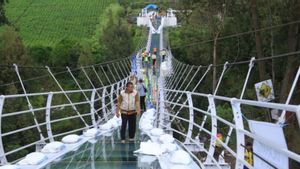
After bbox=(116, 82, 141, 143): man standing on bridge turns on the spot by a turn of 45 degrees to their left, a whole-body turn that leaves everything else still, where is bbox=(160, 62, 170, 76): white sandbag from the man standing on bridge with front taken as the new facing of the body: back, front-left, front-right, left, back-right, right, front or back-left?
back-left

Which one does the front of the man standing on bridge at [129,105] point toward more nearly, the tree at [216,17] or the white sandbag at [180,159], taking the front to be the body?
the white sandbag

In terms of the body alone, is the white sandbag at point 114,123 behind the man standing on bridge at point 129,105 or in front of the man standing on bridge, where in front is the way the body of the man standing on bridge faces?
behind

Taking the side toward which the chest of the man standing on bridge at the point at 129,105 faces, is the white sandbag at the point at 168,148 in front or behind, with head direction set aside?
in front

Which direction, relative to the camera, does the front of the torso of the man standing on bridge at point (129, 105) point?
toward the camera

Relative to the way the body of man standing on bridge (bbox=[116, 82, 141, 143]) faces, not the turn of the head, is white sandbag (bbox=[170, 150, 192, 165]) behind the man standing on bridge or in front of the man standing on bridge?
in front

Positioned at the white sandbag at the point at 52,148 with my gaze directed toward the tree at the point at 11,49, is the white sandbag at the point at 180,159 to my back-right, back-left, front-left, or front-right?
back-right

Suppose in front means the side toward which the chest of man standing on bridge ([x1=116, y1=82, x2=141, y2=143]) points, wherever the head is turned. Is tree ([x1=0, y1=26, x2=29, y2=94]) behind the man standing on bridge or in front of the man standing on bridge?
behind

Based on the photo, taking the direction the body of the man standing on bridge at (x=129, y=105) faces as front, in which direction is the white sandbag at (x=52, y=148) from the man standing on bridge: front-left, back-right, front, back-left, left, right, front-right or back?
front-right

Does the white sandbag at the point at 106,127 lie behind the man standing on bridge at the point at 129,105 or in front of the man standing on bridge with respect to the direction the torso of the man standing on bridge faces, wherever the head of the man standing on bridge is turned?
behind

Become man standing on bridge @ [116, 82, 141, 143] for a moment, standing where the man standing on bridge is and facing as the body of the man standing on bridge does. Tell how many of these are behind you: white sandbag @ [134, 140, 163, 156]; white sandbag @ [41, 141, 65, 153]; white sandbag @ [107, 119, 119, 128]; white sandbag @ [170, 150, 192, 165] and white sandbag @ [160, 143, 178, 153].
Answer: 1

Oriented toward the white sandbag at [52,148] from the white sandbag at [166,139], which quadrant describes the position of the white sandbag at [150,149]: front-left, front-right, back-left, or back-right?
front-left

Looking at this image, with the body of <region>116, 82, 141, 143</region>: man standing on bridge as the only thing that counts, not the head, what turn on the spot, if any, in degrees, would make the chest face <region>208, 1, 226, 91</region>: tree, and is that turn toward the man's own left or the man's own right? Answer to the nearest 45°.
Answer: approximately 180°

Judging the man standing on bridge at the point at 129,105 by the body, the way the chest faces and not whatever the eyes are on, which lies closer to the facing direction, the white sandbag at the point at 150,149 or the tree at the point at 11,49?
the white sandbag

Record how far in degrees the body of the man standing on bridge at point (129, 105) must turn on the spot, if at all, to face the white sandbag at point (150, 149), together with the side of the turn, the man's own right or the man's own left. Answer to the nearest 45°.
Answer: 0° — they already face it
